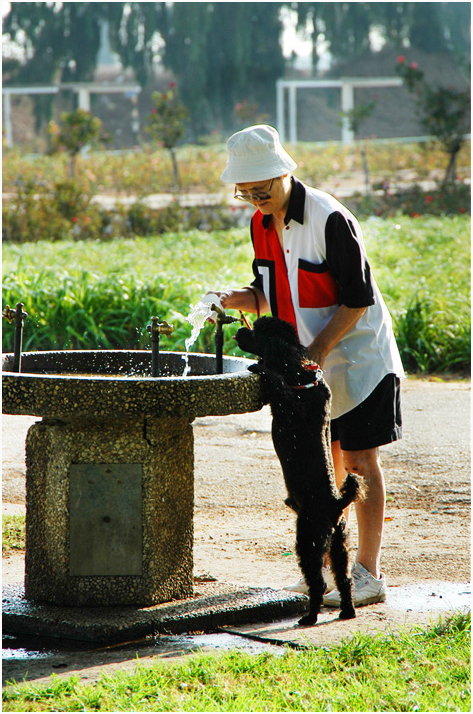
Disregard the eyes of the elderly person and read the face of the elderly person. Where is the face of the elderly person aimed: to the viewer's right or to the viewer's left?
to the viewer's left

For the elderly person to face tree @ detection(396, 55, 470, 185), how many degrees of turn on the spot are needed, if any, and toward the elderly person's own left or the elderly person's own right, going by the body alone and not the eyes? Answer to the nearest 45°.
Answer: approximately 135° to the elderly person's own right

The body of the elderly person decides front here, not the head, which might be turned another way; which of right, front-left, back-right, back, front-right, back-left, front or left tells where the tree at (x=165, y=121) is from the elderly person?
back-right

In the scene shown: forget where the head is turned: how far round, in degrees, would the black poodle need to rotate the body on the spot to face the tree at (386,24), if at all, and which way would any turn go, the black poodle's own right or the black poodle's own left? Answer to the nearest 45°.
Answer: approximately 90° to the black poodle's own right

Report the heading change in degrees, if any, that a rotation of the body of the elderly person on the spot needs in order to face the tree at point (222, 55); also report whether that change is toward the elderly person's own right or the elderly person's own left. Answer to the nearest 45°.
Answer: approximately 135° to the elderly person's own right
